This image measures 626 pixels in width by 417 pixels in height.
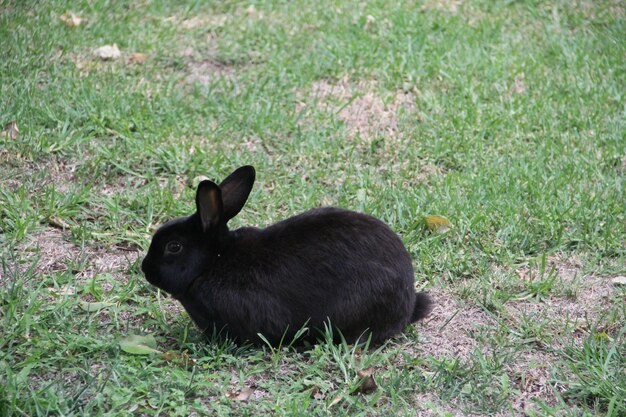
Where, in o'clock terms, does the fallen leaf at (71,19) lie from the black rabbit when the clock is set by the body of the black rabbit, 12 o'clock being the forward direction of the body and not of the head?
The fallen leaf is roughly at 2 o'clock from the black rabbit.

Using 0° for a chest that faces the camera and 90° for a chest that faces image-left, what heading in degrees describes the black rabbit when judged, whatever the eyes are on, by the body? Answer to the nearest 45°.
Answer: approximately 90°

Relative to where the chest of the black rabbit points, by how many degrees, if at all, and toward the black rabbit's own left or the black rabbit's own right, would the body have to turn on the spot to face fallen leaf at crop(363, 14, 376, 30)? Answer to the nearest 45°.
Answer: approximately 90° to the black rabbit's own right

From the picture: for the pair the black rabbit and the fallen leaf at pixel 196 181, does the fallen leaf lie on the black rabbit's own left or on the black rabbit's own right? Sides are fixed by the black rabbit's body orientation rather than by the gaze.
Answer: on the black rabbit's own right

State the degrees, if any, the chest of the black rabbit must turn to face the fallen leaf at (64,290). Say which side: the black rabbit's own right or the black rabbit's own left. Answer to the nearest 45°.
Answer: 0° — it already faces it

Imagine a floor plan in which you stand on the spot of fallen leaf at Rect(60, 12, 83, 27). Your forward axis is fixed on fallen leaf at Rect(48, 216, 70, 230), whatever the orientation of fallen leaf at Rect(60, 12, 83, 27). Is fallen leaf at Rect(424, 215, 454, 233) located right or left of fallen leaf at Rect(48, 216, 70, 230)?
left

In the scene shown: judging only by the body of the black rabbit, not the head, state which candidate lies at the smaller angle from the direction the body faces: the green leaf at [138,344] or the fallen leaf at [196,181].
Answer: the green leaf
